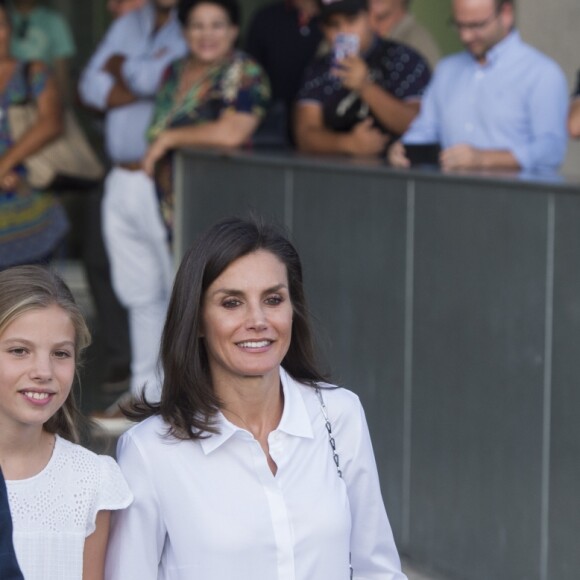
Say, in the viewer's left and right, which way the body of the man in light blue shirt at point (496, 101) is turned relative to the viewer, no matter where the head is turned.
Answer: facing the viewer and to the left of the viewer

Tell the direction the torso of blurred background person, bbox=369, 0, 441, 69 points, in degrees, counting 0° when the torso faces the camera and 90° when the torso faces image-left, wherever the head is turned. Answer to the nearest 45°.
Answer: approximately 45°

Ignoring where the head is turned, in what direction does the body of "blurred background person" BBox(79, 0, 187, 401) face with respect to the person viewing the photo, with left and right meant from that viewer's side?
facing the viewer and to the right of the viewer

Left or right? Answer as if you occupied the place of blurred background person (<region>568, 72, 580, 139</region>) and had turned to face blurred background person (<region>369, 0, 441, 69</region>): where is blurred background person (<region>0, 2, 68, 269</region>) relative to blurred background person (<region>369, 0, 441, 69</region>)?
left

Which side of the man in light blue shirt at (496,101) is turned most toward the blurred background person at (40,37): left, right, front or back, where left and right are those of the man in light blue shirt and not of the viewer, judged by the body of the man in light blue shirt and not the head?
right

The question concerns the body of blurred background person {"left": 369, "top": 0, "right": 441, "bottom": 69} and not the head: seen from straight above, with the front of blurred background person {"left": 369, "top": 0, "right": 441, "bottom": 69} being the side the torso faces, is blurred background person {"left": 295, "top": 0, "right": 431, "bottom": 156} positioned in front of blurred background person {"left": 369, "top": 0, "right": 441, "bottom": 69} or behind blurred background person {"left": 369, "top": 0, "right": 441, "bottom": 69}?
in front

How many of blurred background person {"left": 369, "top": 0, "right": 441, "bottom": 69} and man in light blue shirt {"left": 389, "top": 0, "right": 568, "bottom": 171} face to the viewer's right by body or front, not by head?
0

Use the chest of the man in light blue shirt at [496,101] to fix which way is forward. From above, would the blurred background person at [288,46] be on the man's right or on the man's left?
on the man's right
